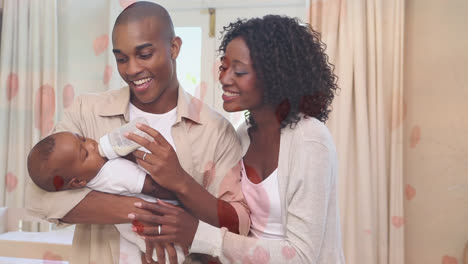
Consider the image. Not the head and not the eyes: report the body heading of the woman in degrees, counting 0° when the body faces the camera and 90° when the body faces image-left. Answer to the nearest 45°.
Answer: approximately 45°

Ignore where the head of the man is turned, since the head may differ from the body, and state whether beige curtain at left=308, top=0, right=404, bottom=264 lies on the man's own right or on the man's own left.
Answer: on the man's own left

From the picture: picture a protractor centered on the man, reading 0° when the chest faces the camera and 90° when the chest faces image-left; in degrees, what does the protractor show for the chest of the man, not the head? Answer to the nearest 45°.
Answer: approximately 0°
